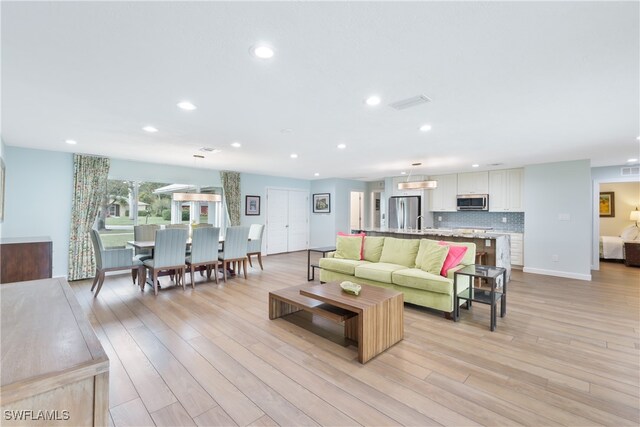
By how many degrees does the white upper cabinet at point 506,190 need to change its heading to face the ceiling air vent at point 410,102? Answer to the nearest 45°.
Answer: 0° — it already faces it

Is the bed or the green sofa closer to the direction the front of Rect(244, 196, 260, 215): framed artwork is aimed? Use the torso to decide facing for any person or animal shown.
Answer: the green sofa

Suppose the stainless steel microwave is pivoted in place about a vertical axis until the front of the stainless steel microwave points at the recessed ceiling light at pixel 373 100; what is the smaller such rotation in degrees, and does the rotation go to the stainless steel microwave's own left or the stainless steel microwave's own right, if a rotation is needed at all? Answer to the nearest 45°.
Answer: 0° — it already faces it

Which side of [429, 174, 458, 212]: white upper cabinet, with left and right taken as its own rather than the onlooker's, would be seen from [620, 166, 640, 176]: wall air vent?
left

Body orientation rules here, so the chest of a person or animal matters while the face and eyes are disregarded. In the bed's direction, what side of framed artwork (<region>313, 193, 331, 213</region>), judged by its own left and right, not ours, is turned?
left

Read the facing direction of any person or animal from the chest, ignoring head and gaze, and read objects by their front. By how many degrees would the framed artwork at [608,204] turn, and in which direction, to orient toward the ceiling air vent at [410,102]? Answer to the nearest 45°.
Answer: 0° — it already faces it

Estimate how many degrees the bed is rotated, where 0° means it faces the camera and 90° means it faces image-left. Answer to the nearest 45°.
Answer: approximately 90°
